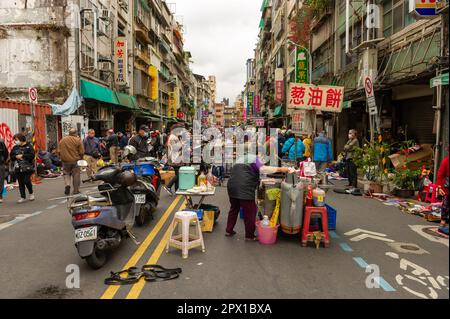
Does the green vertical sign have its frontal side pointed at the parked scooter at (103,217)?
yes

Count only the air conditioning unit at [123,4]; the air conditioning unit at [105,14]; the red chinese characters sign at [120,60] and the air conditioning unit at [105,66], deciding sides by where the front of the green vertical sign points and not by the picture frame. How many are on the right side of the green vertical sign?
4

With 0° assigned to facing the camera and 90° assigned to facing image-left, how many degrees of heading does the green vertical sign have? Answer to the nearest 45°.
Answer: approximately 0°

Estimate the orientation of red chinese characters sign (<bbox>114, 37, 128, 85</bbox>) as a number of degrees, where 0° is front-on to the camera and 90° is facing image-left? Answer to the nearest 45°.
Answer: approximately 0°

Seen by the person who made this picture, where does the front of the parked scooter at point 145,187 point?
facing away from the viewer and to the right of the viewer

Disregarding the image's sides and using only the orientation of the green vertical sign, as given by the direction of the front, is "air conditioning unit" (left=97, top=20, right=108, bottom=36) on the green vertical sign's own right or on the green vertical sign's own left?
on the green vertical sign's own right

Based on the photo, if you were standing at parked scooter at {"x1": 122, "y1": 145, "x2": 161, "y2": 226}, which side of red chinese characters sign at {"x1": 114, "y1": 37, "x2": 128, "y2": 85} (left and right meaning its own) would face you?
front

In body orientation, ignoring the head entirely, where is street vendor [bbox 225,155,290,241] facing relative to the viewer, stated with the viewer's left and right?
facing away from the viewer and to the right of the viewer

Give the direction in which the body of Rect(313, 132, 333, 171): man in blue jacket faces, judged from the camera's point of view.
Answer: away from the camera

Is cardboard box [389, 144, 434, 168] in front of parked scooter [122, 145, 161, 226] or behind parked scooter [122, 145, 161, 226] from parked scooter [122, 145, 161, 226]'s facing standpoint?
in front
